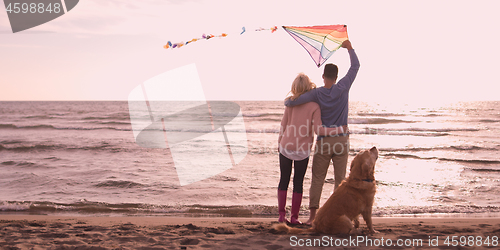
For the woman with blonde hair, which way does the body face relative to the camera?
away from the camera

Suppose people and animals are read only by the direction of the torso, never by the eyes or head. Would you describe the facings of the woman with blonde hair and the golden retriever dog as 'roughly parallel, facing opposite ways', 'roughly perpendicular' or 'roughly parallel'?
roughly perpendicular

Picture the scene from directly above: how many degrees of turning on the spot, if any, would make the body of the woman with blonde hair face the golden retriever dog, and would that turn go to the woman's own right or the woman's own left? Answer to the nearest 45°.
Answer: approximately 135° to the woman's own right

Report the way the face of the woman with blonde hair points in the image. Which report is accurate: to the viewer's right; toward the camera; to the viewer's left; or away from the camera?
away from the camera
